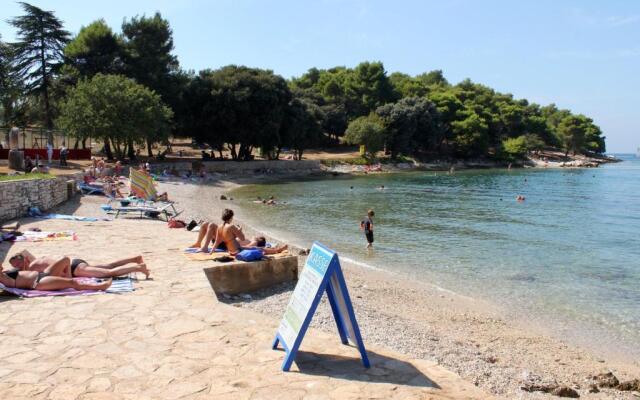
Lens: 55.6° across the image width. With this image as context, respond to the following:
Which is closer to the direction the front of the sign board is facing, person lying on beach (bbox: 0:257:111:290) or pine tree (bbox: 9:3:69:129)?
the person lying on beach

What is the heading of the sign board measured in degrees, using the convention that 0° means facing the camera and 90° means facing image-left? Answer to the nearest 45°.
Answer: approximately 90°

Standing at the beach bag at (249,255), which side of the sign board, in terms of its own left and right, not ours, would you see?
right

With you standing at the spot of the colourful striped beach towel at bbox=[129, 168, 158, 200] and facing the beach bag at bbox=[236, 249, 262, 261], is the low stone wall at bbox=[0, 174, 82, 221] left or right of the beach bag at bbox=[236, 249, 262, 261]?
right

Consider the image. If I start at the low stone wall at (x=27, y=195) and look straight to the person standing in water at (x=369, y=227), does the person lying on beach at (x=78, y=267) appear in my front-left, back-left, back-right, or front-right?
front-right

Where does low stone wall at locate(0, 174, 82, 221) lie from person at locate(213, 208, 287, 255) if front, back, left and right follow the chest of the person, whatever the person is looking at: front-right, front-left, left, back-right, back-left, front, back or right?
left

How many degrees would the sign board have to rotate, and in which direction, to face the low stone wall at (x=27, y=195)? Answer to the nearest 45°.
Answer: approximately 45° to its right

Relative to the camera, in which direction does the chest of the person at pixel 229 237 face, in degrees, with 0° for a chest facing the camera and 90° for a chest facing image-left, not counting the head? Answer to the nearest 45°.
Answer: approximately 225°

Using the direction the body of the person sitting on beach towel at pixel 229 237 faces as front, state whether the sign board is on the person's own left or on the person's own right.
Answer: on the person's own right

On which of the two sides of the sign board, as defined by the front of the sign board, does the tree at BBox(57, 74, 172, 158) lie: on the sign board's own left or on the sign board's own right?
on the sign board's own right

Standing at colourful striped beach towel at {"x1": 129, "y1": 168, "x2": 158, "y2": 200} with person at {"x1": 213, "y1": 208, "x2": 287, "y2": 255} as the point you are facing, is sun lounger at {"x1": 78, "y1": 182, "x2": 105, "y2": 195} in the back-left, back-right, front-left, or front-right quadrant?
back-right
